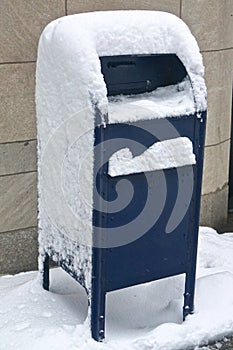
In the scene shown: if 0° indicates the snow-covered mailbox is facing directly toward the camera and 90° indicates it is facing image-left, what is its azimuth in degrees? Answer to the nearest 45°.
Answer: approximately 315°
